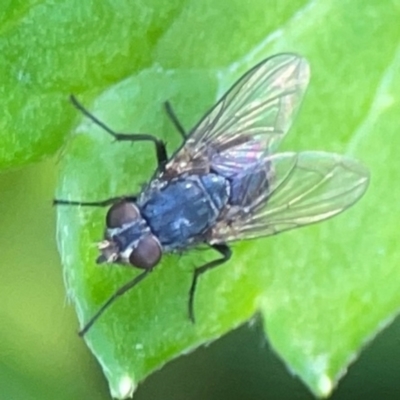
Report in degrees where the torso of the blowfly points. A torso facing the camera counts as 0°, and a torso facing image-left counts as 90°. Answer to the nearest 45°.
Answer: approximately 45°
